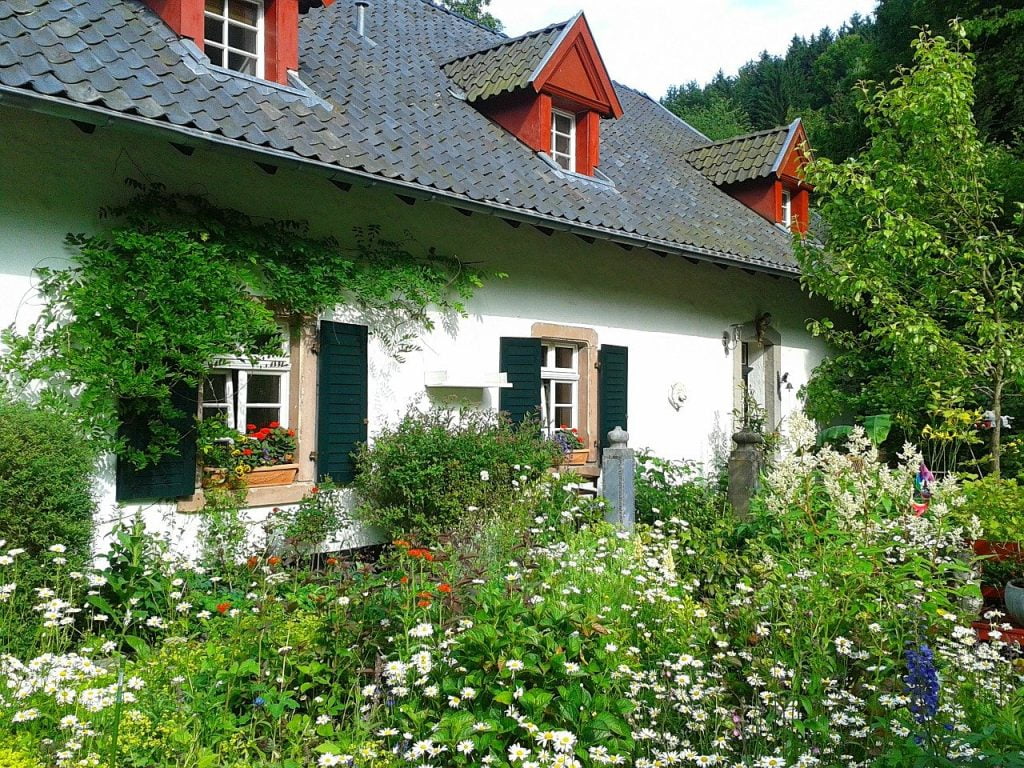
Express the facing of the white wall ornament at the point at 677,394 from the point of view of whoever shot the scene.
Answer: facing the viewer and to the right of the viewer

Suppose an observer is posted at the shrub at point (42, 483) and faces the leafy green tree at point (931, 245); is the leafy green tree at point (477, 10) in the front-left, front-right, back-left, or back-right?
front-left

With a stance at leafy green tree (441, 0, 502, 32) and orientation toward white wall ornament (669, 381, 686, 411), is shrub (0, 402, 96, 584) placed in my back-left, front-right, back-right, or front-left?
front-right

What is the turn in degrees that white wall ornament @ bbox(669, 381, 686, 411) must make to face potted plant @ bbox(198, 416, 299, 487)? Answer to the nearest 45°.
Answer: approximately 90° to its right

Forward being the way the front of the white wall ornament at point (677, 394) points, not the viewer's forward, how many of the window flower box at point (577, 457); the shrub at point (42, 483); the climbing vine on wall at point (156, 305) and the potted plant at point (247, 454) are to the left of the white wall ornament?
0

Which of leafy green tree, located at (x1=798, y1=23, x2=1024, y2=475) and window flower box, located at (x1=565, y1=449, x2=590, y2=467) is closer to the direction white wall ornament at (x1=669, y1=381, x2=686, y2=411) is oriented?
the leafy green tree

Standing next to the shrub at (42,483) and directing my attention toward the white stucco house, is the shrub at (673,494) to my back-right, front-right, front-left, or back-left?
front-right

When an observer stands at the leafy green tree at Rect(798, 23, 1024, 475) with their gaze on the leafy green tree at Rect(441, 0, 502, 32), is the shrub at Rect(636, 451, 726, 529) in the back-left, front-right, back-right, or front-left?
front-left

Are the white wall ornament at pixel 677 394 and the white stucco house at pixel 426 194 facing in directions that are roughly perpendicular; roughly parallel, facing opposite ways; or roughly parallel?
roughly parallel

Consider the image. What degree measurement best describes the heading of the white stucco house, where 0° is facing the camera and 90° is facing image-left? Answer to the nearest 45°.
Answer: approximately 315°

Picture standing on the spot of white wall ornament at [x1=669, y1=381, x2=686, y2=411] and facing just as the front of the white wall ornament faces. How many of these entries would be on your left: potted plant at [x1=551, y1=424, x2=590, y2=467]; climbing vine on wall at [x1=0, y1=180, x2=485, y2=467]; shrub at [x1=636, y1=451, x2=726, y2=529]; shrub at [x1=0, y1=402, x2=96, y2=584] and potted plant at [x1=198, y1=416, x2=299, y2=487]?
0

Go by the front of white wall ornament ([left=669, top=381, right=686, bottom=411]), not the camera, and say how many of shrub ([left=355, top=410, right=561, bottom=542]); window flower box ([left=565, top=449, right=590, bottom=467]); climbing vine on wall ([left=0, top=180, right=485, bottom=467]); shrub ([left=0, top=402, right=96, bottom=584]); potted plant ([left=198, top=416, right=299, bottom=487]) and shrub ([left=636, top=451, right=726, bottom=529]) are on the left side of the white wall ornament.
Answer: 0

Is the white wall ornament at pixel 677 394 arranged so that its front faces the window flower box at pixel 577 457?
no

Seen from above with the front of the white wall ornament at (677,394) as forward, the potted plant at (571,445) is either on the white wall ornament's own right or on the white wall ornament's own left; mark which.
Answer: on the white wall ornament's own right

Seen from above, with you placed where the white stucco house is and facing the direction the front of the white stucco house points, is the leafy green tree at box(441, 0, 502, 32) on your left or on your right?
on your left
